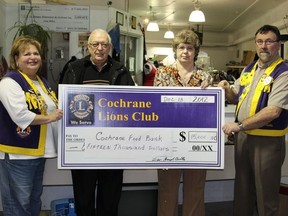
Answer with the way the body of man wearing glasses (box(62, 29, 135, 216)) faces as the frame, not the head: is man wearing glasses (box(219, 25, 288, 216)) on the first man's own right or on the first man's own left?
on the first man's own left

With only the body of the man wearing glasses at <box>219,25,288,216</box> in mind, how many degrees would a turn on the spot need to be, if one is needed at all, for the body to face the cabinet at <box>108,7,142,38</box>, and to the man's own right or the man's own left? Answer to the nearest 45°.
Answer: approximately 90° to the man's own right

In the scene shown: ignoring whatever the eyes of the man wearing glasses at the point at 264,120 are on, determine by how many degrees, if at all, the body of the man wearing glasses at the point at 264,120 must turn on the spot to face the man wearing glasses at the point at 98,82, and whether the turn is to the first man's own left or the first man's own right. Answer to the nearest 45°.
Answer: approximately 45° to the first man's own right

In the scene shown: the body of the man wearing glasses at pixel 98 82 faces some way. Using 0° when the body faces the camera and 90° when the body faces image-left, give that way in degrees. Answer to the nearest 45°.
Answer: approximately 0°

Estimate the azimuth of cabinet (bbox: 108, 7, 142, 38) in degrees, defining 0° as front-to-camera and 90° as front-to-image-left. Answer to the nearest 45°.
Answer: approximately 315°
